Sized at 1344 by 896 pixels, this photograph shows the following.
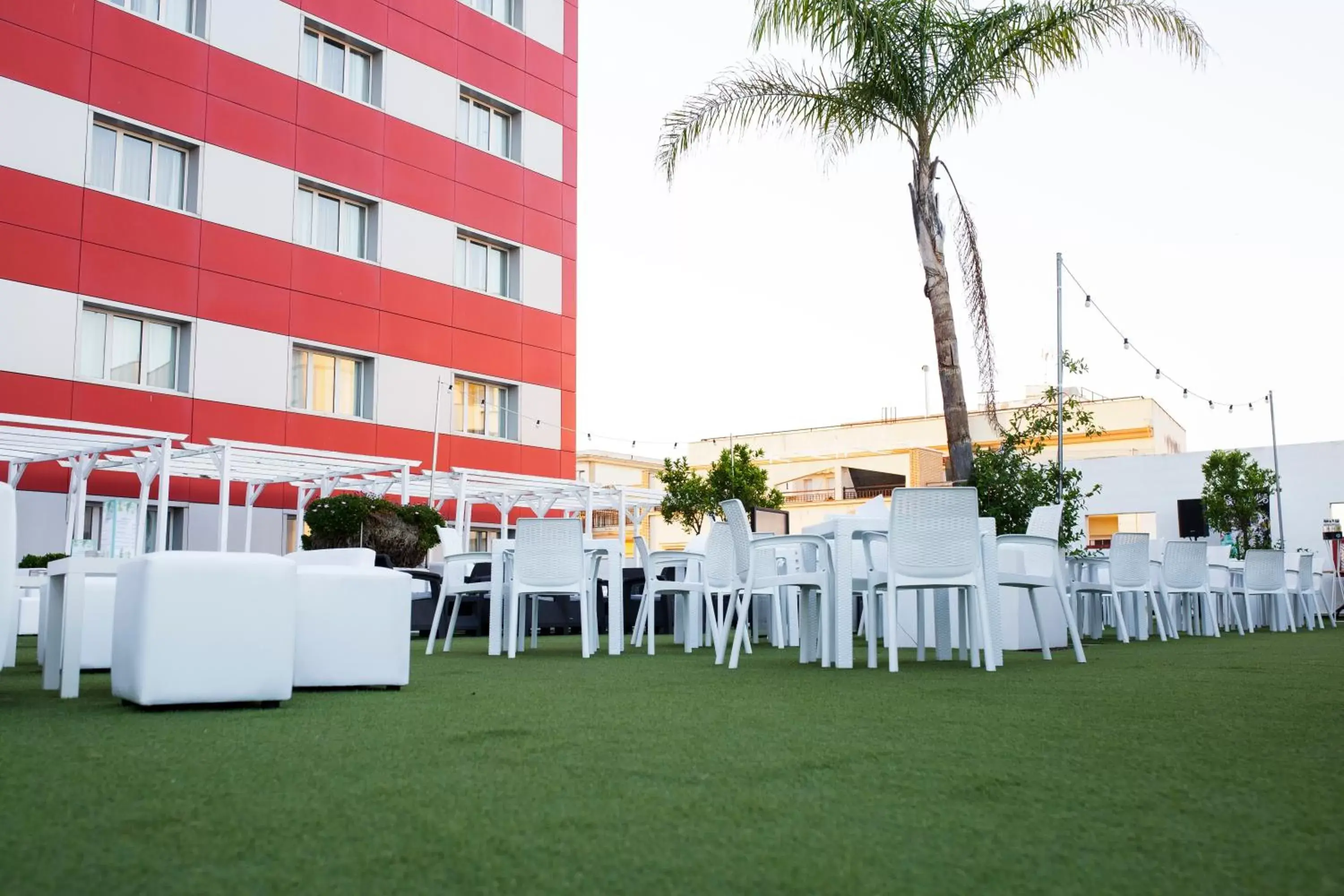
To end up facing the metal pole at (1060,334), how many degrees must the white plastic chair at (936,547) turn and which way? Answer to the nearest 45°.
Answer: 0° — it already faces it

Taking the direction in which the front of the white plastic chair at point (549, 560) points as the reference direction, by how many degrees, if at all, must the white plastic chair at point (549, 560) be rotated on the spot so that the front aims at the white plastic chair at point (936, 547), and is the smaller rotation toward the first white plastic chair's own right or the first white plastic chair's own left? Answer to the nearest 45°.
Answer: approximately 135° to the first white plastic chair's own right

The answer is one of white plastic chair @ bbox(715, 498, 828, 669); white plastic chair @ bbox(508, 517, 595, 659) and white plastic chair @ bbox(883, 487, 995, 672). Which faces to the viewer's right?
white plastic chair @ bbox(715, 498, 828, 669)

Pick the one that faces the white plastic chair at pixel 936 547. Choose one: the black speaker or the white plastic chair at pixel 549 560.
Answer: the black speaker

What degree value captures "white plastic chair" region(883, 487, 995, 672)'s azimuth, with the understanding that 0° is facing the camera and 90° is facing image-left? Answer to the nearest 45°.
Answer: approximately 180°

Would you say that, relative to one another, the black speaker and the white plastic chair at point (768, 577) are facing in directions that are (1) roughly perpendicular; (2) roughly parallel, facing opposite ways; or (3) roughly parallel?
roughly perpendicular

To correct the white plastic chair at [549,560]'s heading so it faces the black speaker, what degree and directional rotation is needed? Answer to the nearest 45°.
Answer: approximately 45° to its right

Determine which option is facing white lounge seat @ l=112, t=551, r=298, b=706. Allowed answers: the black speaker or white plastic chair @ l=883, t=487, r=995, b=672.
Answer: the black speaker

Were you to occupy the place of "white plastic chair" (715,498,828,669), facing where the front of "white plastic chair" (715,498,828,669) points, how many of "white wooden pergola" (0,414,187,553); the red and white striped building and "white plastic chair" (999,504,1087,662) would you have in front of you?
1

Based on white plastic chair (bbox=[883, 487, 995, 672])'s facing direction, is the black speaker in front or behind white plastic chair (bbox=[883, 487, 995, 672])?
in front

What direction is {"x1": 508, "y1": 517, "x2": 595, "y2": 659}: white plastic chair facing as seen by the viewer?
away from the camera

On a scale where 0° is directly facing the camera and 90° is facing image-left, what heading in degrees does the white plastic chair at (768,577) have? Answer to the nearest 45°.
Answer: approximately 270°

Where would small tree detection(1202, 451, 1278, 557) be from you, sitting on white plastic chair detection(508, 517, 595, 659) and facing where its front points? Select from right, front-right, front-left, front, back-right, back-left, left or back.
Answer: front-right
